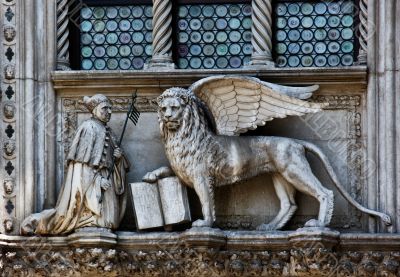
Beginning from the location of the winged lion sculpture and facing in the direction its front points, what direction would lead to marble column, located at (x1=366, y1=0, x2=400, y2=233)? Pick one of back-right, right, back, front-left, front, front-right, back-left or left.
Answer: back

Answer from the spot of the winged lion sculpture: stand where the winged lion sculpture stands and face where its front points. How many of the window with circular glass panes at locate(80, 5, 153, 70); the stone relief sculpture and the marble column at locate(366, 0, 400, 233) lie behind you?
1

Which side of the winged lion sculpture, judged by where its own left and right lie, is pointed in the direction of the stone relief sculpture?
front

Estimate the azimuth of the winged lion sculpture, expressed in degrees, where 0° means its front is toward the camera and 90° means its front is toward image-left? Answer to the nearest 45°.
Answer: approximately 90°

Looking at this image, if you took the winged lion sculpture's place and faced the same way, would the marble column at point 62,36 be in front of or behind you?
in front
